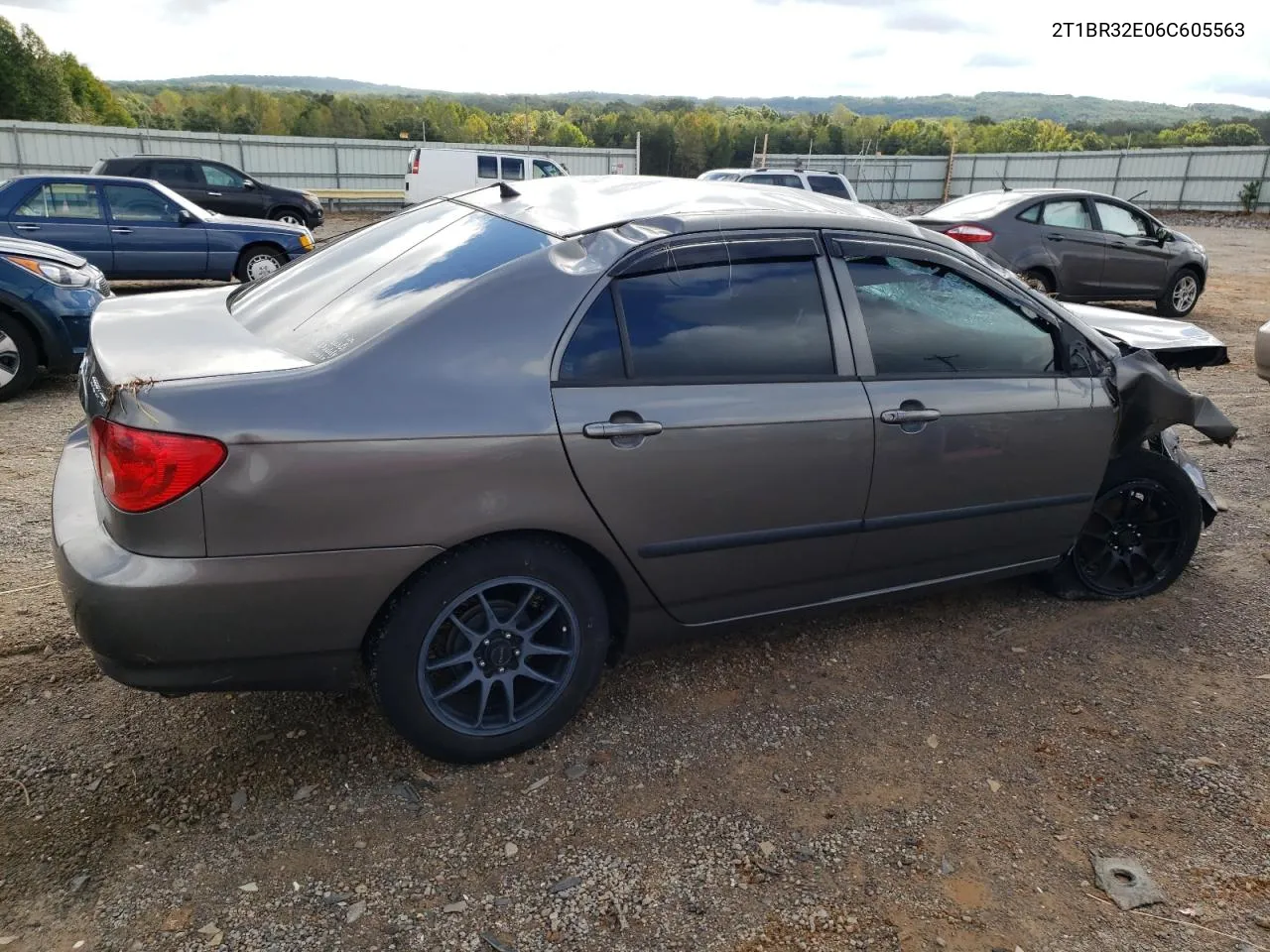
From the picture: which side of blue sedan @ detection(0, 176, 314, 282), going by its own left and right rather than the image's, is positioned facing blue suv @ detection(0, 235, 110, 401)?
right

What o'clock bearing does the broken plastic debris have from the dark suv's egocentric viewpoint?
The broken plastic debris is roughly at 3 o'clock from the dark suv.

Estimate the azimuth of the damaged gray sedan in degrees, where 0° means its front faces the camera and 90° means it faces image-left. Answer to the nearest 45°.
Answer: approximately 225°

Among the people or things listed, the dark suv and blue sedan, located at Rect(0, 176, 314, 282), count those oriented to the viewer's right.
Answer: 2

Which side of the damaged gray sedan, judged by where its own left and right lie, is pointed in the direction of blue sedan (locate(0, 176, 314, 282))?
left

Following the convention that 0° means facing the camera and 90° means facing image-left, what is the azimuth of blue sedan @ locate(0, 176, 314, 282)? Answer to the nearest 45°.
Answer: approximately 270°

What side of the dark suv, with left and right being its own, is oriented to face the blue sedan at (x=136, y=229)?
right

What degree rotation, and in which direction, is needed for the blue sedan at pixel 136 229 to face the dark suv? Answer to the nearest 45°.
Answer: approximately 90° to its left

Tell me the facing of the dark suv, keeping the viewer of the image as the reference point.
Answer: facing to the right of the viewer

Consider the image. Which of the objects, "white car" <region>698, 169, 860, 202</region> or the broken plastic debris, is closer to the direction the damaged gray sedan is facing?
the white car

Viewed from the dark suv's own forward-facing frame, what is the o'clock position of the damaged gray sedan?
The damaged gray sedan is roughly at 3 o'clock from the dark suv.
